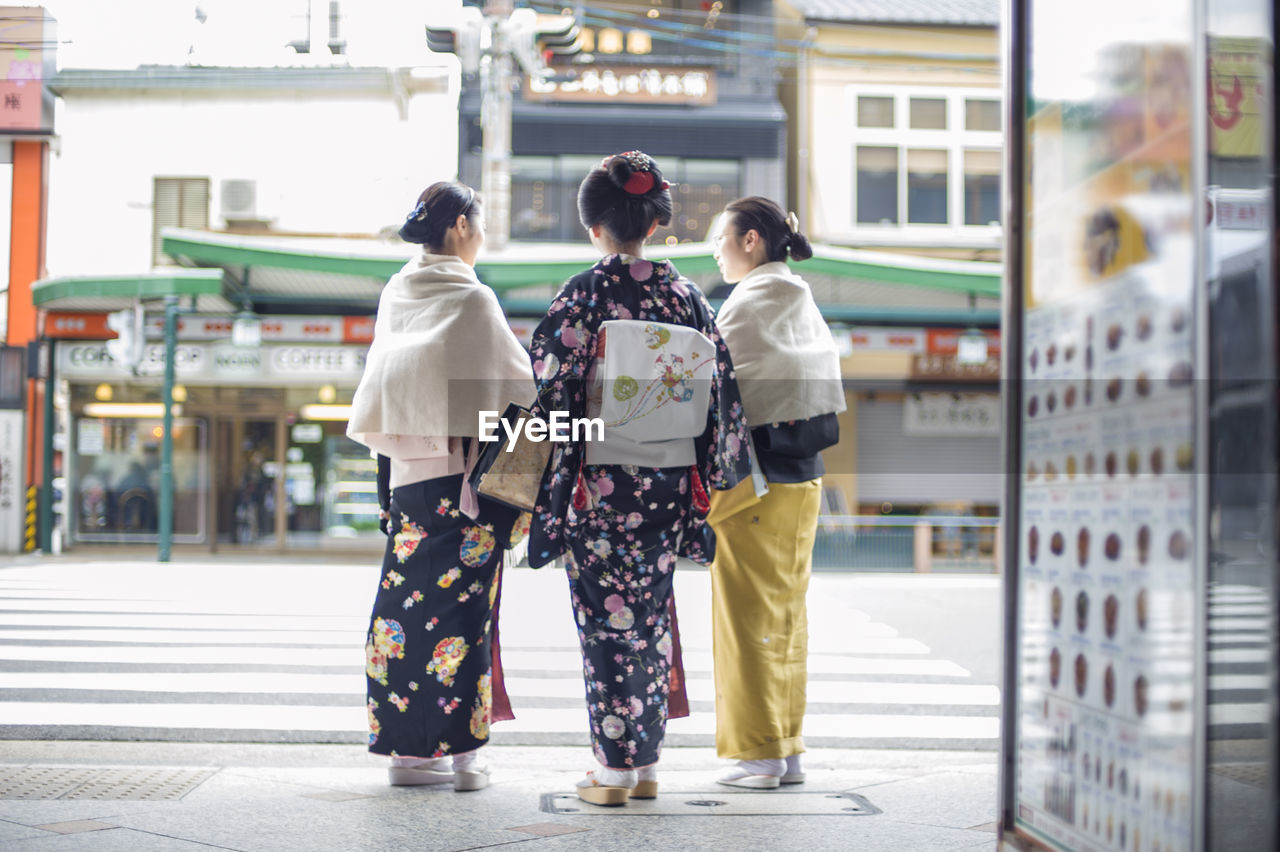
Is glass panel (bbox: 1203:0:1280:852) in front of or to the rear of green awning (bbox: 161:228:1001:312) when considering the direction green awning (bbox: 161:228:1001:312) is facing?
in front

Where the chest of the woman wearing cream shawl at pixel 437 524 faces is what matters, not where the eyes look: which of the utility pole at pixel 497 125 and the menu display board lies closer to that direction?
the utility pole

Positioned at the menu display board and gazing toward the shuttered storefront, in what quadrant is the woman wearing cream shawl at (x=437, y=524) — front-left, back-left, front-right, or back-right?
front-left

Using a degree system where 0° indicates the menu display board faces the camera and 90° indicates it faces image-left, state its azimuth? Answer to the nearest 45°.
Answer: approximately 45°

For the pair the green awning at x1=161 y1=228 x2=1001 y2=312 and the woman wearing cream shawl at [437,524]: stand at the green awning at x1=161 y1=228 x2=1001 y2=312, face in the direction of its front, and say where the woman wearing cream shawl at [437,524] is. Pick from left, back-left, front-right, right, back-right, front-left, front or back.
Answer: front

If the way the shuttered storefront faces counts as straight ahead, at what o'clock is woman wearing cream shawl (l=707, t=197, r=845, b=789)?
The woman wearing cream shawl is roughly at 12 o'clock from the shuttered storefront.

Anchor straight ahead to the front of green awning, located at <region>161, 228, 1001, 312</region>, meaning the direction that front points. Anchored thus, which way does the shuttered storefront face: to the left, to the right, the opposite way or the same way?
the same way

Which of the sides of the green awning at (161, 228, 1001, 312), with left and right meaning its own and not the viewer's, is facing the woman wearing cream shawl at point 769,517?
front

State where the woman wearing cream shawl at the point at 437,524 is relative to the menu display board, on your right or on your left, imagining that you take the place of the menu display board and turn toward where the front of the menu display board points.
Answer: on your right

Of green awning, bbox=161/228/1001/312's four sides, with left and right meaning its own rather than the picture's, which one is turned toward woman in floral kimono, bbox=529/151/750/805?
front

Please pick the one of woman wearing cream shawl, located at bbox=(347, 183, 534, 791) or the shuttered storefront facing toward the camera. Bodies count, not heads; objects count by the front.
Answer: the shuttered storefront

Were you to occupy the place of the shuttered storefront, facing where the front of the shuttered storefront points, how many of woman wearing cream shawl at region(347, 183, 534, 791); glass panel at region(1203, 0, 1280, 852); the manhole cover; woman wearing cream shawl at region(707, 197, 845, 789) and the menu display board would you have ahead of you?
5

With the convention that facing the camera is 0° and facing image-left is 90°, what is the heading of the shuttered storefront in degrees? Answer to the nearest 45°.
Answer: approximately 0°

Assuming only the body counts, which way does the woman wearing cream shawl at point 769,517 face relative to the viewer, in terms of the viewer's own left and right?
facing to the left of the viewer

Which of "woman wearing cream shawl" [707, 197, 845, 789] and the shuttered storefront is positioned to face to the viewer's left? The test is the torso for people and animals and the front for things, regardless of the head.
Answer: the woman wearing cream shawl

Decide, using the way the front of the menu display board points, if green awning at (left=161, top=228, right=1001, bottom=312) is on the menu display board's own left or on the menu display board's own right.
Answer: on the menu display board's own right

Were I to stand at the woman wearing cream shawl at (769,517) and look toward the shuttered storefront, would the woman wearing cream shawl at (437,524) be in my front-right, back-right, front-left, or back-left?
back-left

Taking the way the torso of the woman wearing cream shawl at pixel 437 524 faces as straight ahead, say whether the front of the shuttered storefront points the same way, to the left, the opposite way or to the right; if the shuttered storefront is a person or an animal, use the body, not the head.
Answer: the opposite way

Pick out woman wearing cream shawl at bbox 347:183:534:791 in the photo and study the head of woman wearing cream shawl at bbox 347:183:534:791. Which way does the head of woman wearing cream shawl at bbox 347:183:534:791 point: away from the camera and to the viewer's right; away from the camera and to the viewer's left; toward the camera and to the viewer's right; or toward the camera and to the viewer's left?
away from the camera and to the viewer's right

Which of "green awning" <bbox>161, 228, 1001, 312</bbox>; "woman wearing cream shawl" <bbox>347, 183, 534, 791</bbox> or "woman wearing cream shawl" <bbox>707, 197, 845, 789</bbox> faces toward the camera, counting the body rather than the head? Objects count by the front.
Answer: the green awning

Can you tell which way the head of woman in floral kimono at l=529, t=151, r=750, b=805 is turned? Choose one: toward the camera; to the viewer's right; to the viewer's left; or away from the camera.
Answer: away from the camera
